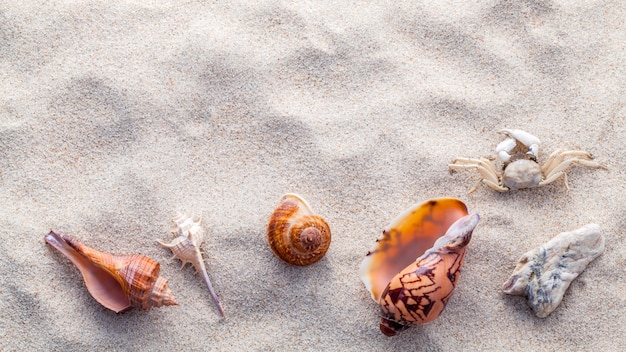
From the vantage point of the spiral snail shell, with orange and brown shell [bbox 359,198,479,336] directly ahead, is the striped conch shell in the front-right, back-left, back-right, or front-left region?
back-right

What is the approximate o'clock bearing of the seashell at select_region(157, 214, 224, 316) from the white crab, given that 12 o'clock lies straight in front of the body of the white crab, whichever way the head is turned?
The seashell is roughly at 8 o'clock from the white crab.

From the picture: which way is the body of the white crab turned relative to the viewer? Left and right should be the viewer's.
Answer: facing away from the viewer

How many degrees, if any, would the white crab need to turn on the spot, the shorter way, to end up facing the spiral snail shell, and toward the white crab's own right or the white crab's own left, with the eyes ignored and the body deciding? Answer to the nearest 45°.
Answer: approximately 135° to the white crab's own left

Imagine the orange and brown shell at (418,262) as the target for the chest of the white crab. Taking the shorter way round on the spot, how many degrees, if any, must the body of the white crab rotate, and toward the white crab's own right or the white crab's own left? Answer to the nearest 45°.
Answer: approximately 135° to the white crab's own left
